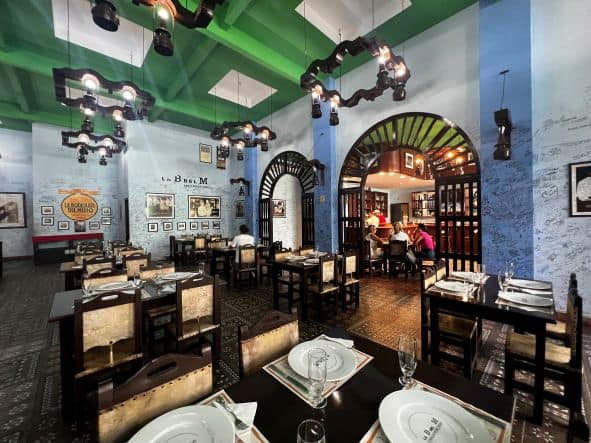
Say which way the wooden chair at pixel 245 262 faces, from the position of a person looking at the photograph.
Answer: facing away from the viewer and to the left of the viewer

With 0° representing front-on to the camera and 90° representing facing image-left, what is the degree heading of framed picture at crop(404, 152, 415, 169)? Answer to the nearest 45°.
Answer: approximately 45°

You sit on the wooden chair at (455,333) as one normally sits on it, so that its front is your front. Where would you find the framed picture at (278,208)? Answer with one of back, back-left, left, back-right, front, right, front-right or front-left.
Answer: back

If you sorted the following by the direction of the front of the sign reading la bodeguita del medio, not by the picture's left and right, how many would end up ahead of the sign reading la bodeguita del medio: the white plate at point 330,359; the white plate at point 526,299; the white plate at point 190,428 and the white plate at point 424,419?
4

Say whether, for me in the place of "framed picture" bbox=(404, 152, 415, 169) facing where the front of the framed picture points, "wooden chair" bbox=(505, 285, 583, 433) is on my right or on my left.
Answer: on my left

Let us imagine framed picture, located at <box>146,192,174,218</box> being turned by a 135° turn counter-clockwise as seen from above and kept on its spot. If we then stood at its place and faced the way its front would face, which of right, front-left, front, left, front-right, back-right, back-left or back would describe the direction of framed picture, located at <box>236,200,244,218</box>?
front-right

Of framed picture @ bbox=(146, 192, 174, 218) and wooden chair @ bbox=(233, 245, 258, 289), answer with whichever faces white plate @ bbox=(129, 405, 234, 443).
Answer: the framed picture

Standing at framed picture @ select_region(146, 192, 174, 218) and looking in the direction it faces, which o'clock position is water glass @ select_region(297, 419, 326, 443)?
The water glass is roughly at 12 o'clock from the framed picture.

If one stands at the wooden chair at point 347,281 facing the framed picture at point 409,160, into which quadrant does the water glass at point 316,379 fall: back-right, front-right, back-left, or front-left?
back-right
